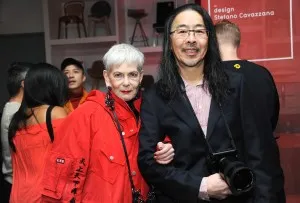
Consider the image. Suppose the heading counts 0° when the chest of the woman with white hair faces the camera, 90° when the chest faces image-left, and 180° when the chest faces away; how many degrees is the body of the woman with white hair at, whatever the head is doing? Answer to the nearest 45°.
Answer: approximately 315°

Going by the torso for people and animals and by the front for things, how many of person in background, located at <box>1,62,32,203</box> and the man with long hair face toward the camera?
1

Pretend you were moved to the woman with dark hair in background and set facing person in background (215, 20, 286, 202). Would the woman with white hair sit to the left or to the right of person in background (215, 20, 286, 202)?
right

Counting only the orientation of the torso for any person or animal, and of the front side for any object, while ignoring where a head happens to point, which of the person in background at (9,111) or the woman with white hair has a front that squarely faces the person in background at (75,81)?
the person in background at (9,111)

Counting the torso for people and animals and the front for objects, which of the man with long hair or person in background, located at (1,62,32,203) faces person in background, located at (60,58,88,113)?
person in background, located at (1,62,32,203)

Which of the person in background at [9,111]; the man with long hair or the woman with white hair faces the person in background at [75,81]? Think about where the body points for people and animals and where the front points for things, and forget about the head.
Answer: the person in background at [9,111]

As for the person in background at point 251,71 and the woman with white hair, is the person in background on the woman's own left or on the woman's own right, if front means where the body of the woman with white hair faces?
on the woman's own left

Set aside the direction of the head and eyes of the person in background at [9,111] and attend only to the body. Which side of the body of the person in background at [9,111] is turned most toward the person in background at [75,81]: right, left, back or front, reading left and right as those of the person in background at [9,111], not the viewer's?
front
